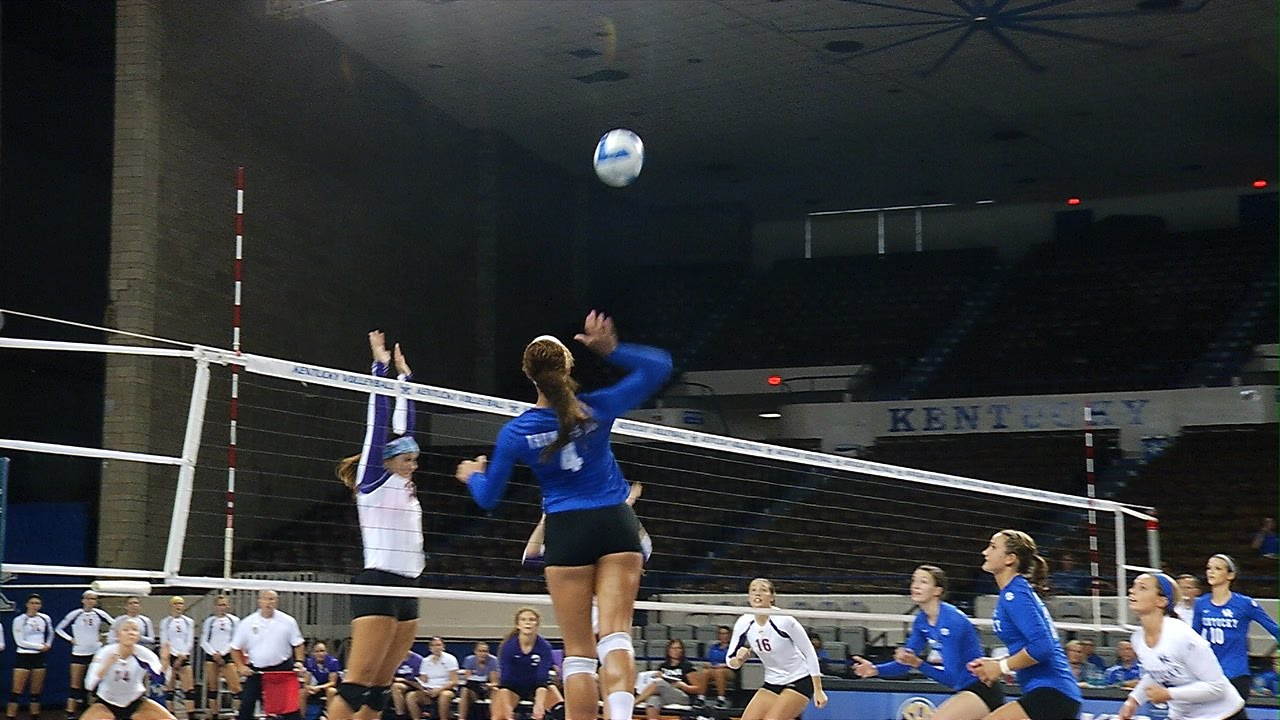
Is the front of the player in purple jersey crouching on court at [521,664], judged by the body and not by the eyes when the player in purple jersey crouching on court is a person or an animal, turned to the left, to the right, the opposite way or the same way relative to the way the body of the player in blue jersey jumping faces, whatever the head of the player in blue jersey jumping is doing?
the opposite way

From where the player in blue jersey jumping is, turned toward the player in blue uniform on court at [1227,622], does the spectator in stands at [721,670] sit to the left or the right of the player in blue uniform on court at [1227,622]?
left

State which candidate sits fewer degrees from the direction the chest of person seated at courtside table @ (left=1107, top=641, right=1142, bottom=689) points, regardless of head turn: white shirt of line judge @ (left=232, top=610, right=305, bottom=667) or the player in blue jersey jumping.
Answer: the player in blue jersey jumping

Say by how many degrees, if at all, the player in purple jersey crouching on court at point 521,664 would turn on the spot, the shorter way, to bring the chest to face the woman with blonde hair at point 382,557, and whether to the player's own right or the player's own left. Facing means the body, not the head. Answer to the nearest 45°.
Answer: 0° — they already face them

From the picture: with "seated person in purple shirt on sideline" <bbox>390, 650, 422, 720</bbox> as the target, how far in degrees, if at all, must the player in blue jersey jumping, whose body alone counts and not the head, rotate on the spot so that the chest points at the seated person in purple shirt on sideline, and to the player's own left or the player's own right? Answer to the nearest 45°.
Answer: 0° — they already face them

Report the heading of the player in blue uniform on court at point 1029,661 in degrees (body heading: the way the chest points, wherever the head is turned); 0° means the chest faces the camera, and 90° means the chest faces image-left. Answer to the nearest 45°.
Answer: approximately 90°

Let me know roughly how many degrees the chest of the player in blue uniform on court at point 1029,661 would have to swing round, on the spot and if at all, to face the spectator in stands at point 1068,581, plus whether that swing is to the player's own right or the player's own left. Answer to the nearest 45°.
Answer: approximately 90° to the player's own right

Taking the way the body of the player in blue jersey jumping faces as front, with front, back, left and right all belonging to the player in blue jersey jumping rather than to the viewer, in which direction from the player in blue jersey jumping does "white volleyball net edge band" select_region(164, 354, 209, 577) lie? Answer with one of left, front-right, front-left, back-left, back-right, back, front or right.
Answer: front-left

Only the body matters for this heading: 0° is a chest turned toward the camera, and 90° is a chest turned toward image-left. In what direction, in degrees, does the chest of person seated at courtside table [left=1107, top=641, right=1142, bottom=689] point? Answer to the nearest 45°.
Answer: approximately 0°

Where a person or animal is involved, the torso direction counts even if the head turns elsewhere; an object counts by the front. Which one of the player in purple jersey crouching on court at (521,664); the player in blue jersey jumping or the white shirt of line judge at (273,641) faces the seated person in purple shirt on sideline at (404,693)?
the player in blue jersey jumping
